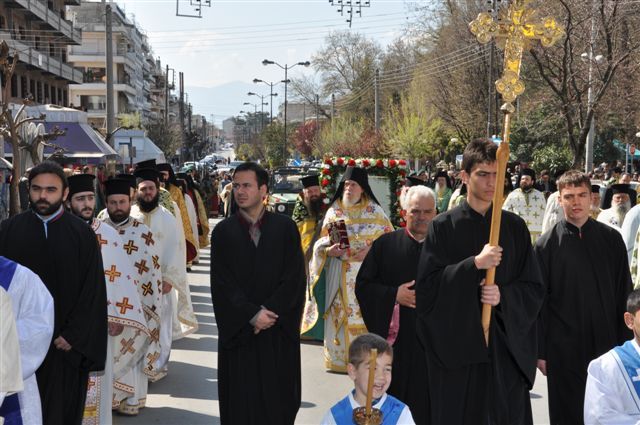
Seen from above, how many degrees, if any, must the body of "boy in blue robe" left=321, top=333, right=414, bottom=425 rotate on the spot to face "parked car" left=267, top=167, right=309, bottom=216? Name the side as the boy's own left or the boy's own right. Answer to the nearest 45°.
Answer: approximately 180°

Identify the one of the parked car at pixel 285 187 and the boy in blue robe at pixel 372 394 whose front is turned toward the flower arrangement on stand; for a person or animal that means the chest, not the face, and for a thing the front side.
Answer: the parked car

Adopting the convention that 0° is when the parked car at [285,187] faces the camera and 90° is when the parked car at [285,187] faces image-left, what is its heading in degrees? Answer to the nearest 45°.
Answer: approximately 0°

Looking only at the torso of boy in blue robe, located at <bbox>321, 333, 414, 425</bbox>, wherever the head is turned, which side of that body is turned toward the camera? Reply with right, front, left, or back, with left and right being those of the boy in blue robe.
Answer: front

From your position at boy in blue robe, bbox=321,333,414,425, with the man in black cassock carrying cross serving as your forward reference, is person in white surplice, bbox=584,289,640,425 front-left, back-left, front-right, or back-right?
front-right

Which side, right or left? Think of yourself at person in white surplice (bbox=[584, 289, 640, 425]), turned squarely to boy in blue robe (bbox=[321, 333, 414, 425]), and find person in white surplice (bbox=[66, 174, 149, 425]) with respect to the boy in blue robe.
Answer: right

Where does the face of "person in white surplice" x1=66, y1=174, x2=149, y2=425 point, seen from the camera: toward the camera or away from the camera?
toward the camera

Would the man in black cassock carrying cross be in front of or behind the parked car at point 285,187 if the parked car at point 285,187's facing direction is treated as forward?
in front

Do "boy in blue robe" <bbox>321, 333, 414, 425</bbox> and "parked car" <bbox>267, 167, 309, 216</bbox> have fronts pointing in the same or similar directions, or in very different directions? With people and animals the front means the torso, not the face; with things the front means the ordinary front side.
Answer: same or similar directions

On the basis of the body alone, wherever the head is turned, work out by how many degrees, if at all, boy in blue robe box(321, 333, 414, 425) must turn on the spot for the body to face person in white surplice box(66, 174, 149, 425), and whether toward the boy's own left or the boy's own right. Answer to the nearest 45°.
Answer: approximately 135° to the boy's own right

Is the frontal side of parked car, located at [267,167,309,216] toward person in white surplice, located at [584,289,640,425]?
yes

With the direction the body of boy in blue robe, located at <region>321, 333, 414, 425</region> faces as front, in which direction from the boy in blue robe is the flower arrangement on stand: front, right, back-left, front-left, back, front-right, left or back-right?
back

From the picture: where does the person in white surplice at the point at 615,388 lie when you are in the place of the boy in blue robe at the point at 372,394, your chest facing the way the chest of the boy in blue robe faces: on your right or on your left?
on your left

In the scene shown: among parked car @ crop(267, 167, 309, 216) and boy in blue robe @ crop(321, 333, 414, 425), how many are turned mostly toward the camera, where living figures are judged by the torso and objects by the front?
2

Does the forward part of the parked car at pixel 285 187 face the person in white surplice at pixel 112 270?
yes
